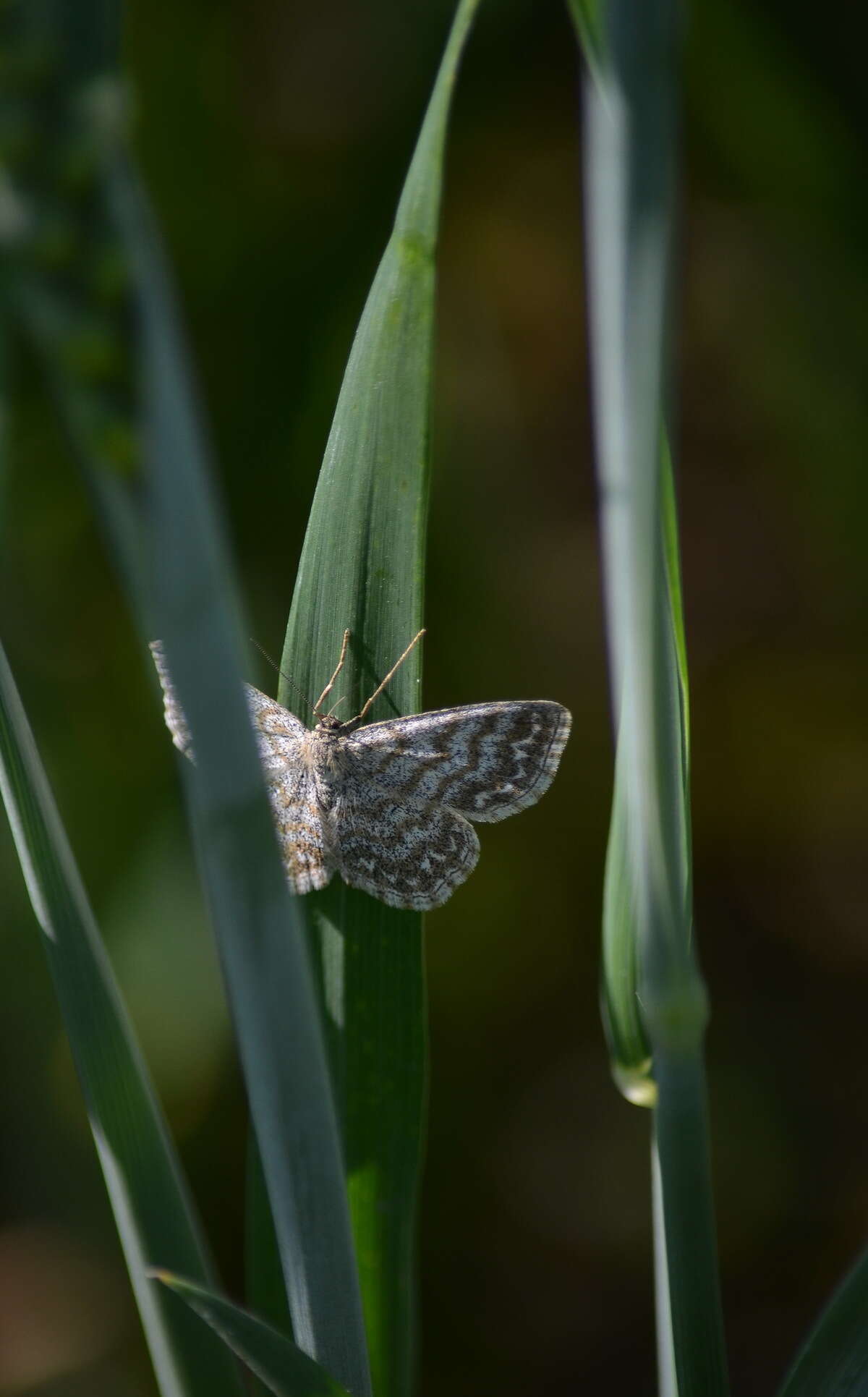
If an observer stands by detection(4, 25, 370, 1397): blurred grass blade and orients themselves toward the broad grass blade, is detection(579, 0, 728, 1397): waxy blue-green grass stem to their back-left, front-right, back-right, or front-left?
front-right

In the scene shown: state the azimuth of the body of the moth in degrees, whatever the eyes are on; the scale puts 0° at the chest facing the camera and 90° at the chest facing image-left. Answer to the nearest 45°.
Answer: approximately 180°
